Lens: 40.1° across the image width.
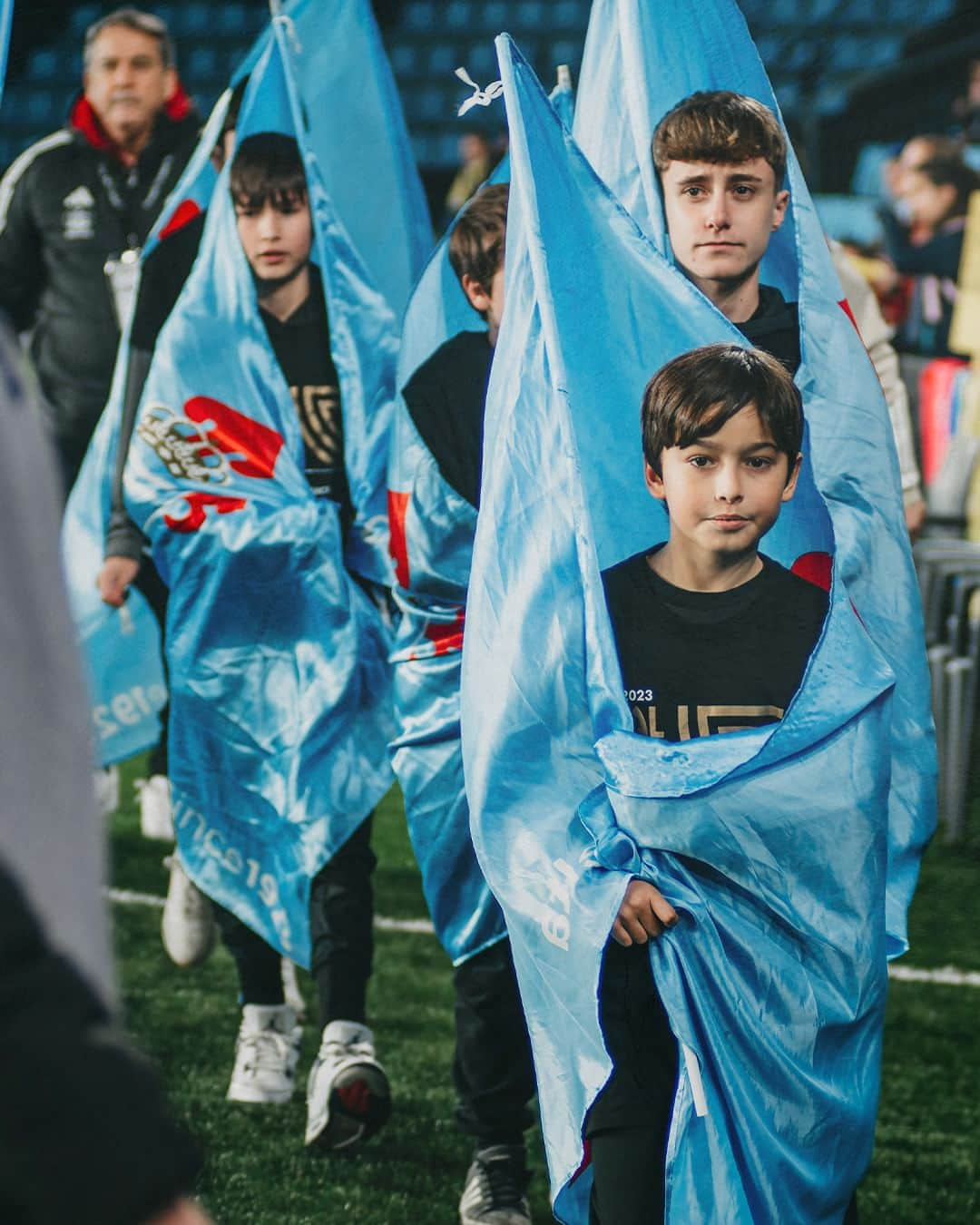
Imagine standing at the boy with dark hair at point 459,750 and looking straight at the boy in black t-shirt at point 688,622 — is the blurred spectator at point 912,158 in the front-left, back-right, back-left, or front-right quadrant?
back-left

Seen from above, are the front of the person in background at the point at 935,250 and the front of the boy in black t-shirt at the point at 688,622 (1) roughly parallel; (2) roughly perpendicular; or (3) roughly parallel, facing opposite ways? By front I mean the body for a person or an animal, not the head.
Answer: roughly perpendicular

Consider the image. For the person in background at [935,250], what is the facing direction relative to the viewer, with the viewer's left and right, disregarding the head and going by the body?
facing to the left of the viewer
